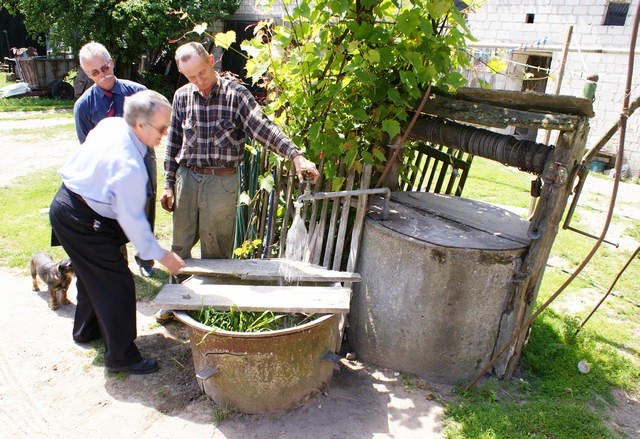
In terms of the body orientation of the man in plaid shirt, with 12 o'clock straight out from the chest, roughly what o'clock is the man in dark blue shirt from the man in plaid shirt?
The man in dark blue shirt is roughly at 4 o'clock from the man in plaid shirt.

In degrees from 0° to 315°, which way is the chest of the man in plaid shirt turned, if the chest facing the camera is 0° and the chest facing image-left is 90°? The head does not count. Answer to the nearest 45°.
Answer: approximately 0°

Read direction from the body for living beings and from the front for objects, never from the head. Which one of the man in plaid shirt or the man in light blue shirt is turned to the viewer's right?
the man in light blue shirt

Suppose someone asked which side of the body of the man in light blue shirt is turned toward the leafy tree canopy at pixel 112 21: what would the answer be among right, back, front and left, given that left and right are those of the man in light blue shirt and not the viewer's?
left

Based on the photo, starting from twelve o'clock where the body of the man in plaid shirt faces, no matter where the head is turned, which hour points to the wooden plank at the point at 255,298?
The wooden plank is roughly at 11 o'clock from the man in plaid shirt.

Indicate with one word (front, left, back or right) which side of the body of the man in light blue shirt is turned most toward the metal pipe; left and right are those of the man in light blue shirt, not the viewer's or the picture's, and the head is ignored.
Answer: front

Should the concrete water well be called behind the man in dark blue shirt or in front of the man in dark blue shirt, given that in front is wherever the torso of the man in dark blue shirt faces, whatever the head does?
in front

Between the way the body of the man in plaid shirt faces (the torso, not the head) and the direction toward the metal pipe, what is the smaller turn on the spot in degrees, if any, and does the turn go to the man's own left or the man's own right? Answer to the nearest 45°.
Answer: approximately 90° to the man's own left

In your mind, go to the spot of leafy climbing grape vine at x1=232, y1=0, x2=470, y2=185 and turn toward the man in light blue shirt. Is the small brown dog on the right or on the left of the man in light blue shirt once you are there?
right

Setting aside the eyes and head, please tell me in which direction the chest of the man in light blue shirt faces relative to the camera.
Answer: to the viewer's right

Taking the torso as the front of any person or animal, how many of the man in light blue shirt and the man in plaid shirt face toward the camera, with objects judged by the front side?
1

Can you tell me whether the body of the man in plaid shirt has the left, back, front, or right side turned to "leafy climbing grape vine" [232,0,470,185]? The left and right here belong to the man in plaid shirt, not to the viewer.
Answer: left

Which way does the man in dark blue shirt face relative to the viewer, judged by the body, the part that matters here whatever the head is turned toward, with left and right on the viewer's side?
facing the viewer and to the right of the viewer
